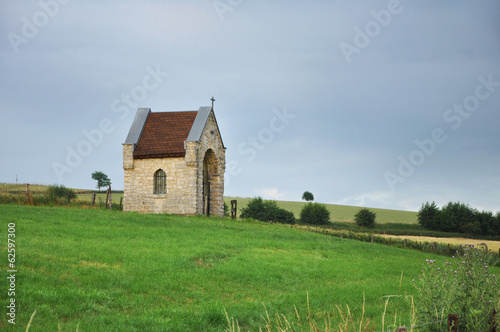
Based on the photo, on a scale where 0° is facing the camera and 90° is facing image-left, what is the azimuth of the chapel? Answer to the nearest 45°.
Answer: approximately 315°

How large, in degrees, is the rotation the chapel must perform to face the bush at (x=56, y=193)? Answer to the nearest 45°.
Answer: approximately 135° to its right

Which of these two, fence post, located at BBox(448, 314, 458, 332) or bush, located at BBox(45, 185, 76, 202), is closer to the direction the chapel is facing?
the fence post

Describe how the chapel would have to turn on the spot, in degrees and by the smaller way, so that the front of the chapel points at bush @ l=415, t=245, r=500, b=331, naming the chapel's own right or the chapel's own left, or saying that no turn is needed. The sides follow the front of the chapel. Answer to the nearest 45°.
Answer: approximately 45° to the chapel's own right
